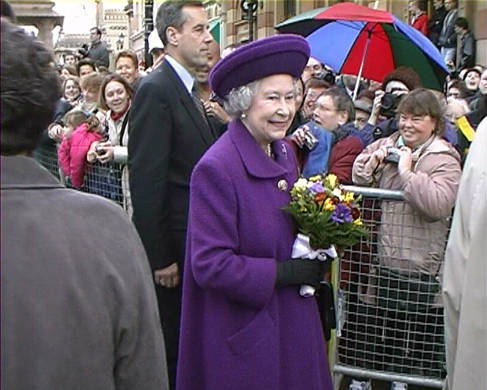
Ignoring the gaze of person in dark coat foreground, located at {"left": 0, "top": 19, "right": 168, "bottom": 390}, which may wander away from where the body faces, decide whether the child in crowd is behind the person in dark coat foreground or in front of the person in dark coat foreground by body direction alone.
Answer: in front

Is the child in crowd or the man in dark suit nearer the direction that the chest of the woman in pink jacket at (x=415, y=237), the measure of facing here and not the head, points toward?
the man in dark suit

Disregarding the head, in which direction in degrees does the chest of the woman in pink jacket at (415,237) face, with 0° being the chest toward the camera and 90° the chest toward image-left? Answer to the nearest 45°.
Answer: approximately 45°

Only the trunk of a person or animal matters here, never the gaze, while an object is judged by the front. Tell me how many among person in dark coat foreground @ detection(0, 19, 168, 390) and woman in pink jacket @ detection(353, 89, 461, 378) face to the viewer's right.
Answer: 0

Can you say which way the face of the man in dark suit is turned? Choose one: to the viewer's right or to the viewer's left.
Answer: to the viewer's right

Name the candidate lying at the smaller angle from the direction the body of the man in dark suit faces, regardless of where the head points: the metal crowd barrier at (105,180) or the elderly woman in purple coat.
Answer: the elderly woman in purple coat

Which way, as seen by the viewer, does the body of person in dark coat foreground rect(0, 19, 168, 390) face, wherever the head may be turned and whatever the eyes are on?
away from the camera

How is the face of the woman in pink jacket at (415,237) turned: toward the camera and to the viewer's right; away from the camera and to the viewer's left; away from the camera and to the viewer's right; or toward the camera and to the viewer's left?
toward the camera and to the viewer's left

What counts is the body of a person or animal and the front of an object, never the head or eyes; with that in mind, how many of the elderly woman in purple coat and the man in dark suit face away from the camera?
0

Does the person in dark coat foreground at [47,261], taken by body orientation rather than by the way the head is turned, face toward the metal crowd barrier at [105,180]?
yes

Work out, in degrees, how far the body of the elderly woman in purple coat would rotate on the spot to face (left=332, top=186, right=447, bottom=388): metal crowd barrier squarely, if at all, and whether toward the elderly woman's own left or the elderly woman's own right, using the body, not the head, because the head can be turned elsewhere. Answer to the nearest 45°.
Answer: approximately 90° to the elderly woman's own left

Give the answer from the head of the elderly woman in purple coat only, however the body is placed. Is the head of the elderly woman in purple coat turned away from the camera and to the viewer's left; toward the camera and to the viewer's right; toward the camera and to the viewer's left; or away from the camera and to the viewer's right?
toward the camera and to the viewer's right
